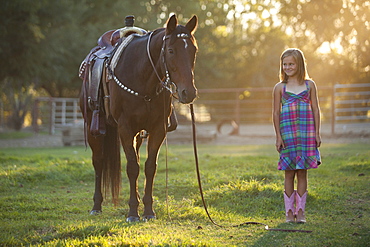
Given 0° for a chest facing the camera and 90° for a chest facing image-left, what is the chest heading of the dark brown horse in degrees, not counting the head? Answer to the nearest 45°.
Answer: approximately 315°

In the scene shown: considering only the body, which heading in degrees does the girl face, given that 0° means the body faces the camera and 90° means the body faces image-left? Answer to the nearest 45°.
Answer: approximately 0°

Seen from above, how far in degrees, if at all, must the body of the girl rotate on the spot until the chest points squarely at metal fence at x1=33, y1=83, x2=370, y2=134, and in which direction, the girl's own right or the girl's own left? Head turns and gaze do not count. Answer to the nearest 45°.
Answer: approximately 180°

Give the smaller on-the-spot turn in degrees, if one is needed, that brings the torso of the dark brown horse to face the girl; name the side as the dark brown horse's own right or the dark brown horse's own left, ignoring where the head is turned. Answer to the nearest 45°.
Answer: approximately 45° to the dark brown horse's own left

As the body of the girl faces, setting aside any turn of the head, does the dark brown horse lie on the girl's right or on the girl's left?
on the girl's right

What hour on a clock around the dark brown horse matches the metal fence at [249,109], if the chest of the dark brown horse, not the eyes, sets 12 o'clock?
The metal fence is roughly at 8 o'clock from the dark brown horse.
